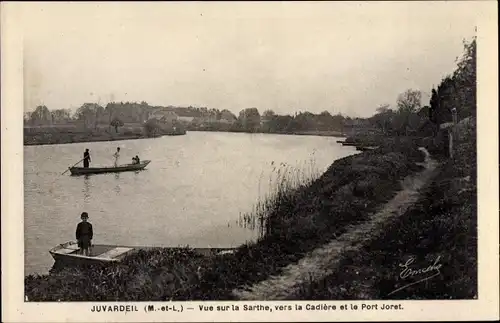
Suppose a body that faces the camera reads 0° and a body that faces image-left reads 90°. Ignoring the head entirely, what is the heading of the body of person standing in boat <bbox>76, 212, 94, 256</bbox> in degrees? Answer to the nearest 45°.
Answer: approximately 0°

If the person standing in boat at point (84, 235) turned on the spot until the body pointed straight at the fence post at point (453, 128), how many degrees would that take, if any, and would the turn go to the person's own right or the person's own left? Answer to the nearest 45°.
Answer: approximately 90° to the person's own left

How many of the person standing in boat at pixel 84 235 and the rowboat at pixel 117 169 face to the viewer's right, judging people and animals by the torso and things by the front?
1

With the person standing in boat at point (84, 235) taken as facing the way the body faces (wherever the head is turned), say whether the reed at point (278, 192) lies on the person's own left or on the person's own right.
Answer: on the person's own left

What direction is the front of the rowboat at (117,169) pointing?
to the viewer's right
